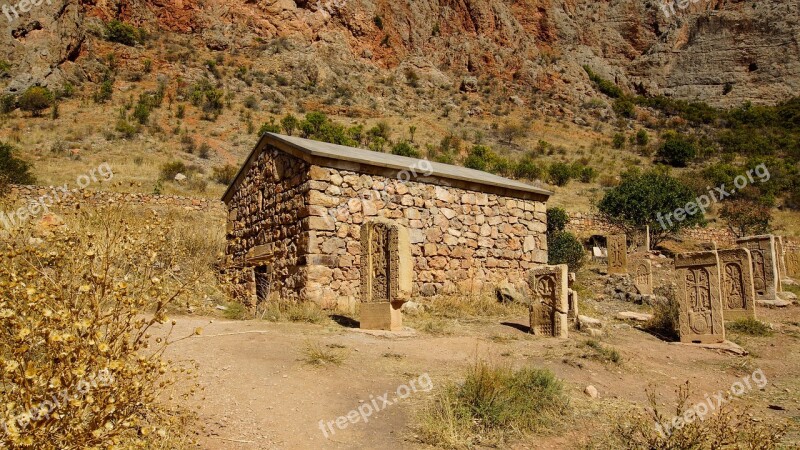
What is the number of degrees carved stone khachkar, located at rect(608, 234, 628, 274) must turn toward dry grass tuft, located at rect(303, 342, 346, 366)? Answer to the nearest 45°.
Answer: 0° — it already faces it

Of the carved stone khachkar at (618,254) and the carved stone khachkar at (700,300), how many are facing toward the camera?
2

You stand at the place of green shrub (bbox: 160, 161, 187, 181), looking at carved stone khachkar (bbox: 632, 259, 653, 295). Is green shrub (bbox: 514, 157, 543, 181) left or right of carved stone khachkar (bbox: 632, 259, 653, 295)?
left

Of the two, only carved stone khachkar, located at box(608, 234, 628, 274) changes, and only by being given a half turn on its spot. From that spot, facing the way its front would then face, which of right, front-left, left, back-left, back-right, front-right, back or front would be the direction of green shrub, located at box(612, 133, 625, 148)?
front

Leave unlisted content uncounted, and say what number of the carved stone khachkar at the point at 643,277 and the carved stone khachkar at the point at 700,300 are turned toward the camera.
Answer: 2

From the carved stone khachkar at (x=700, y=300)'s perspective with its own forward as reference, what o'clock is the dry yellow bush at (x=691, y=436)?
The dry yellow bush is roughly at 12 o'clock from the carved stone khachkar.

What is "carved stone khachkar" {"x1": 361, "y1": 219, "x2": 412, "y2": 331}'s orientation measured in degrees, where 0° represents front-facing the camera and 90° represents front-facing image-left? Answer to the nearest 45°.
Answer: approximately 45°

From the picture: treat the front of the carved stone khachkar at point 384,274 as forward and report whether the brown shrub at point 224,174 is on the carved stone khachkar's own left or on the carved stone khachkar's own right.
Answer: on the carved stone khachkar's own right

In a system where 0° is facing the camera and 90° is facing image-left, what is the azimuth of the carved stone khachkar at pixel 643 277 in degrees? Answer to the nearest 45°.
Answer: approximately 0°

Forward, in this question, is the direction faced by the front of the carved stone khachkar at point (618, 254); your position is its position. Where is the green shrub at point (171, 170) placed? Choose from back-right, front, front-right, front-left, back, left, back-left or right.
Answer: right
